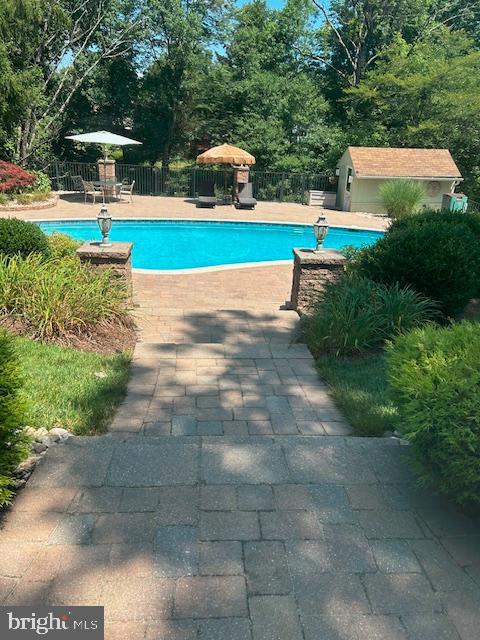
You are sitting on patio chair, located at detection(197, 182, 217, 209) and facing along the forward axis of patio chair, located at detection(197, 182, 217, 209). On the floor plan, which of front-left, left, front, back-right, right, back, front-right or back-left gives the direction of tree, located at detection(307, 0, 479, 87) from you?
back-left

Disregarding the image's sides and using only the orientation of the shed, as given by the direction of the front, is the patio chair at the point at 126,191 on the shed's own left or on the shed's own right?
on the shed's own right

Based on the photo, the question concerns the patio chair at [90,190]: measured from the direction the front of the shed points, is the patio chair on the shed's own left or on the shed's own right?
on the shed's own right

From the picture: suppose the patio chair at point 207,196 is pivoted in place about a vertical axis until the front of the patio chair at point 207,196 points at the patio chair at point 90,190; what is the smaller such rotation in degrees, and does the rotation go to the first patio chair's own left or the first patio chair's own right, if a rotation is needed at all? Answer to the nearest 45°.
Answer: approximately 90° to the first patio chair's own right

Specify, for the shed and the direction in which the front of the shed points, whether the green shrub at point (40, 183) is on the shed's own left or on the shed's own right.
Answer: on the shed's own right

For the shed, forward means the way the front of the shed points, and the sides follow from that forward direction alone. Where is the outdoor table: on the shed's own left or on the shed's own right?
on the shed's own right

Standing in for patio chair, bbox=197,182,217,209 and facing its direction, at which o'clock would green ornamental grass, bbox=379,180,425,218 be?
The green ornamental grass is roughly at 10 o'clock from the patio chair.

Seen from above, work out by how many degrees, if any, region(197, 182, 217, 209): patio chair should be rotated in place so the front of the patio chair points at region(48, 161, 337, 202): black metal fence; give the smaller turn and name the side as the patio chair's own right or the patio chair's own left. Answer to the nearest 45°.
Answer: approximately 180°

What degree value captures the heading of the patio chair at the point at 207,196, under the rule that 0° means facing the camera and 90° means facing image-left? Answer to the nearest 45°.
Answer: approximately 0°

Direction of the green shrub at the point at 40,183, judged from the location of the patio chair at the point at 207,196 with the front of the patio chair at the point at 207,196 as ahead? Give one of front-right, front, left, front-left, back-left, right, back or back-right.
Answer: right

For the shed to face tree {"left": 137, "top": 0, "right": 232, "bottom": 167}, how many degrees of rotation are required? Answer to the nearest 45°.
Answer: approximately 90° to its right

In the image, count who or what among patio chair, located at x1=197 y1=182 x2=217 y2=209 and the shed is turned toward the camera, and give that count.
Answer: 2

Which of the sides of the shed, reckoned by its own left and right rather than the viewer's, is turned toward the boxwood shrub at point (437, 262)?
left

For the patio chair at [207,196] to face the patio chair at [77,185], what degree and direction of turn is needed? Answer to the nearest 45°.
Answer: approximately 135° to its right

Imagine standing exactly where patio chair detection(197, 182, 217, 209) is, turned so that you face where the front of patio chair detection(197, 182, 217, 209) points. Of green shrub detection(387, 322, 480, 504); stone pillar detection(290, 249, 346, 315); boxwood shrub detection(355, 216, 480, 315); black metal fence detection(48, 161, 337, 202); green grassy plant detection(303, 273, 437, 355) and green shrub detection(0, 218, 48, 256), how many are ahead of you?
5

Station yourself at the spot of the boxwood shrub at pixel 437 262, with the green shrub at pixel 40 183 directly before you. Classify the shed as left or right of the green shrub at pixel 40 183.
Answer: right
